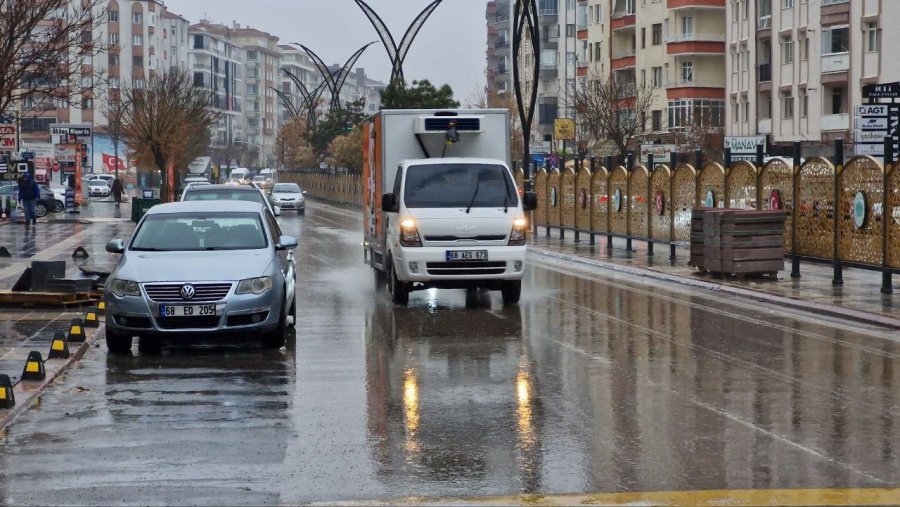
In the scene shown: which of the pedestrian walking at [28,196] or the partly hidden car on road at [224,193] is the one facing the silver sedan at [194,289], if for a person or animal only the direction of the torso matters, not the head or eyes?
the partly hidden car on road

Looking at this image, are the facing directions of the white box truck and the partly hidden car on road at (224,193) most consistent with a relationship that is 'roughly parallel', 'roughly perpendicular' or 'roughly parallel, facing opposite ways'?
roughly parallel

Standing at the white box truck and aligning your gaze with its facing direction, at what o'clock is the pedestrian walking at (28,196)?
The pedestrian walking is roughly at 5 o'clock from the white box truck.

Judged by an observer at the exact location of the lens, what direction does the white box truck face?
facing the viewer

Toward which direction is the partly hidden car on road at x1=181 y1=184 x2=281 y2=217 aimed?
toward the camera

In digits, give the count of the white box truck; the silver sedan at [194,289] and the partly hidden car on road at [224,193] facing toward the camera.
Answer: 3

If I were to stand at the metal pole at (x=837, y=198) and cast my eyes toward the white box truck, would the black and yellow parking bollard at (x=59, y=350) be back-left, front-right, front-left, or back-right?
front-left

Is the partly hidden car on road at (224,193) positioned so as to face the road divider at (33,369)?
yes

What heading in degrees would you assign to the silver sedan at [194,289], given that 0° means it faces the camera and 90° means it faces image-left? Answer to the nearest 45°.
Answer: approximately 0°

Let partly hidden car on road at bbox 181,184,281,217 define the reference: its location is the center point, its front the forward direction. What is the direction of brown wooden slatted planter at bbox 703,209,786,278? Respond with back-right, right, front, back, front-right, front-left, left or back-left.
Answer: front-left

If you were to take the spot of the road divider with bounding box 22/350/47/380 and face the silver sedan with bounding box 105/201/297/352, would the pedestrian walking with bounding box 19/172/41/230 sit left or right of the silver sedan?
left
